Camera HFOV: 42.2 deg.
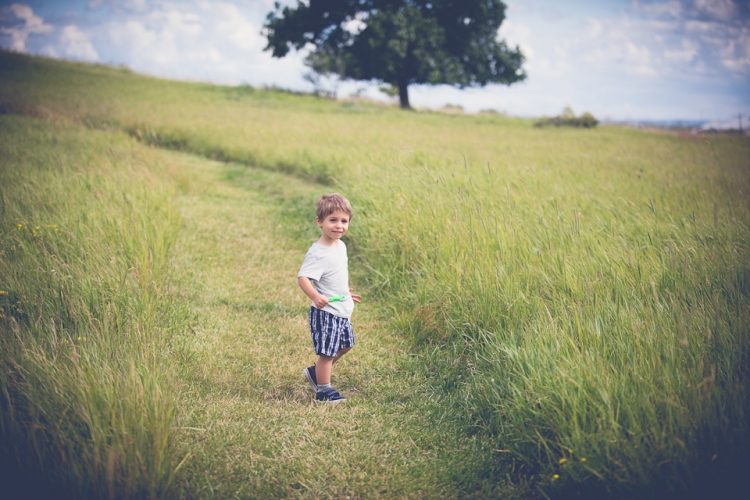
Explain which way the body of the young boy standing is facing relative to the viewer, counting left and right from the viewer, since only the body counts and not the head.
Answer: facing the viewer and to the right of the viewer

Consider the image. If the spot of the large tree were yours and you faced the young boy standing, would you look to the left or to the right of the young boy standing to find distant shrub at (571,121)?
left

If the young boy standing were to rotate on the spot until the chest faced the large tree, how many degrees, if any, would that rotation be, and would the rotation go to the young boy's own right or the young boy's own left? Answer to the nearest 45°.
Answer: approximately 135° to the young boy's own left
